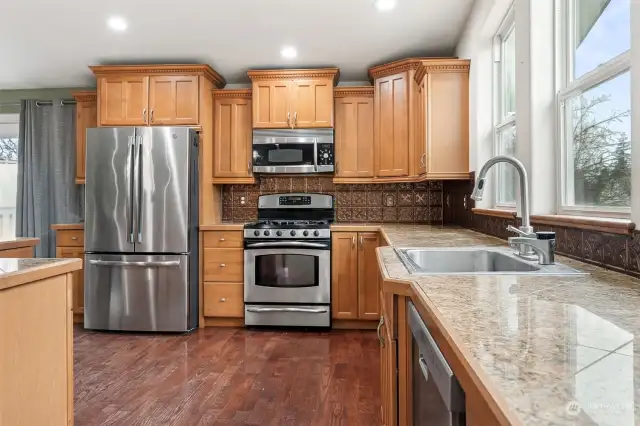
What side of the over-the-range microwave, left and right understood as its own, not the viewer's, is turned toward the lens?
front

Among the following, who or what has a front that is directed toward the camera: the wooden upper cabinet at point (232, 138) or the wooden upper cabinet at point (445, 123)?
the wooden upper cabinet at point (232, 138)

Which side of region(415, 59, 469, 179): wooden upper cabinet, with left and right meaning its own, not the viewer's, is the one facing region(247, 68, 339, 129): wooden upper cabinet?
front

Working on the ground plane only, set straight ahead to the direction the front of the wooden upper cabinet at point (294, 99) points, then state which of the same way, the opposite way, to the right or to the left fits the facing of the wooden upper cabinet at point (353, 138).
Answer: the same way

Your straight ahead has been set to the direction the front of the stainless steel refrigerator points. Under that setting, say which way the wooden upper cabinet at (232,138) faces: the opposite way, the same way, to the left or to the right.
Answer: the same way

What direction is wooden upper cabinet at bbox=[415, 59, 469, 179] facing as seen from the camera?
to the viewer's left

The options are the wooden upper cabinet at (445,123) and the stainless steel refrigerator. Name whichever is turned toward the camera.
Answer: the stainless steel refrigerator

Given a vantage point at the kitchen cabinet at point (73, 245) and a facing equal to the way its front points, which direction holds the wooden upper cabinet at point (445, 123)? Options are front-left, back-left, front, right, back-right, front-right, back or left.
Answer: front-left

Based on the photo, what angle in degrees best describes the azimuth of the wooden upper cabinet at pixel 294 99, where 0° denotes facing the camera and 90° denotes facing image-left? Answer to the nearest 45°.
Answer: approximately 0°

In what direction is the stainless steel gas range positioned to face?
toward the camera

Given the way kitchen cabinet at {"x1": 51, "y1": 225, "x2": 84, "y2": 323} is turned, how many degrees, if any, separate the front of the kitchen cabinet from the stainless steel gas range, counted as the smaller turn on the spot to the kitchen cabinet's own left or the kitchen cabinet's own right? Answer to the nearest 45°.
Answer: approximately 45° to the kitchen cabinet's own left

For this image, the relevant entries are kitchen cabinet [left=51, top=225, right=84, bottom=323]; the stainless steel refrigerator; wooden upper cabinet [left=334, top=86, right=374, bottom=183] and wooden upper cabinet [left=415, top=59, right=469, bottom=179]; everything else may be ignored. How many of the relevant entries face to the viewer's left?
1

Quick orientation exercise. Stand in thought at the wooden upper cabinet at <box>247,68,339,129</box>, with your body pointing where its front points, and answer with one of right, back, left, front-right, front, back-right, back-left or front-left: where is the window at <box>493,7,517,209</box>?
front-left

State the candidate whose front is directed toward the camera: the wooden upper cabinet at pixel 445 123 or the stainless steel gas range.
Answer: the stainless steel gas range

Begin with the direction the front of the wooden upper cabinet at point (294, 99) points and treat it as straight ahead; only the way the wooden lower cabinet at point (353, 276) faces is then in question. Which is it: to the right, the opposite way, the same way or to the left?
the same way

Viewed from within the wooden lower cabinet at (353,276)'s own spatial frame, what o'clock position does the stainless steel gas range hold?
The stainless steel gas range is roughly at 3 o'clock from the wooden lower cabinet.
